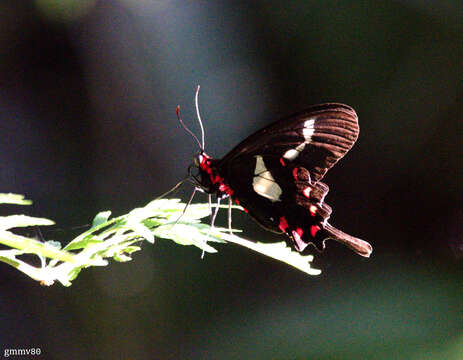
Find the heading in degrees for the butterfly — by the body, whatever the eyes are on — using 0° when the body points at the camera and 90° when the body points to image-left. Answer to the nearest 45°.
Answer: approximately 90°
